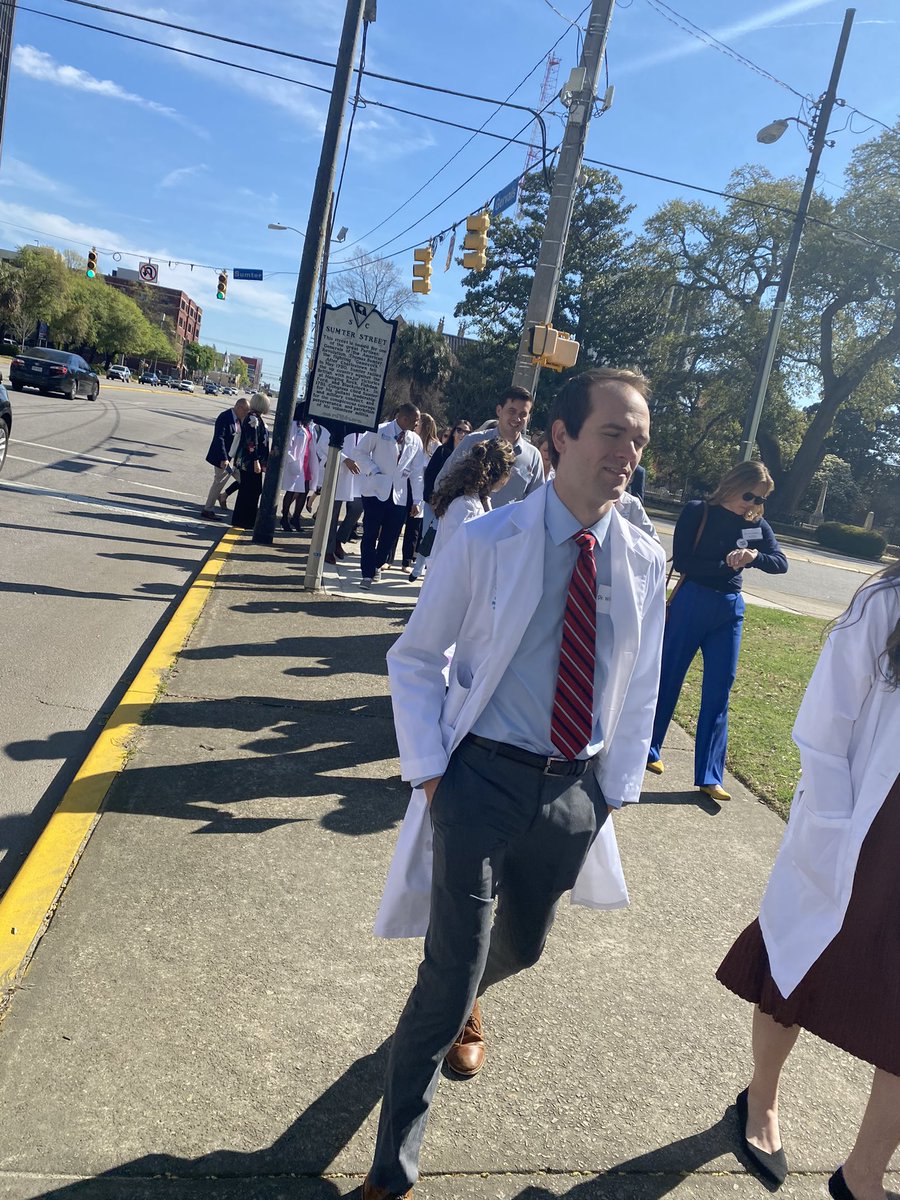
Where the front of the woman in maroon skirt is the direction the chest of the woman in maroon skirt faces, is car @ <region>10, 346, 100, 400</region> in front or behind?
behind

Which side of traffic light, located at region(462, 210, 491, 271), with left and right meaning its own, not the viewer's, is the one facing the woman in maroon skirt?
left

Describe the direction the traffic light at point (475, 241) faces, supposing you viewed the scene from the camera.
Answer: facing to the left of the viewer

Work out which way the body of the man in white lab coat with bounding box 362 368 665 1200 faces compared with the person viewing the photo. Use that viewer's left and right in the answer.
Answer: facing the viewer and to the right of the viewer

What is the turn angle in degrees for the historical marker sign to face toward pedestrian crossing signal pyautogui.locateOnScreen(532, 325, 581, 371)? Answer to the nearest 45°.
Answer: approximately 135° to its left

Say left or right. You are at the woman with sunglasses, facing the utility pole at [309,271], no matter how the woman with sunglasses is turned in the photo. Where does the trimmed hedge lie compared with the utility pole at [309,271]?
right

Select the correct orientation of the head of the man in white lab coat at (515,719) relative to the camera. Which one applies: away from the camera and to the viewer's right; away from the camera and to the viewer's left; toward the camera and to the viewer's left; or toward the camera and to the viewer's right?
toward the camera and to the viewer's right

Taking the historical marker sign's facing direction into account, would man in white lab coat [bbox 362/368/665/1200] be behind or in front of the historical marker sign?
in front

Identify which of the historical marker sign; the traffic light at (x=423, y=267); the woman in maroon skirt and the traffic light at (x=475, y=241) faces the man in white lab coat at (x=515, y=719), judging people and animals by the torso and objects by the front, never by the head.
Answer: the historical marker sign

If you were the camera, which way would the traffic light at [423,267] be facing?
facing to the left of the viewer

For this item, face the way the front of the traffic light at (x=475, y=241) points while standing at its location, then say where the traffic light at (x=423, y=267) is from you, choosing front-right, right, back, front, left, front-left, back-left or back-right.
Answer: right

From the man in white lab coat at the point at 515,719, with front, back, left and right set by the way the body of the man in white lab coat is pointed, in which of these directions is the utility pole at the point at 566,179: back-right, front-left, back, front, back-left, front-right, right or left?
back-left

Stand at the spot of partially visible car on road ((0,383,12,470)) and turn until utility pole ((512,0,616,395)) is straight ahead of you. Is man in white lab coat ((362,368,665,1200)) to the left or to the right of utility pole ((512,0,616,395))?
right

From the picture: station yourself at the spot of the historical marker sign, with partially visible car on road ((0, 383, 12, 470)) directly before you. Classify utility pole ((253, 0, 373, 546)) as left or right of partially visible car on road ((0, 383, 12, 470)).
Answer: right
